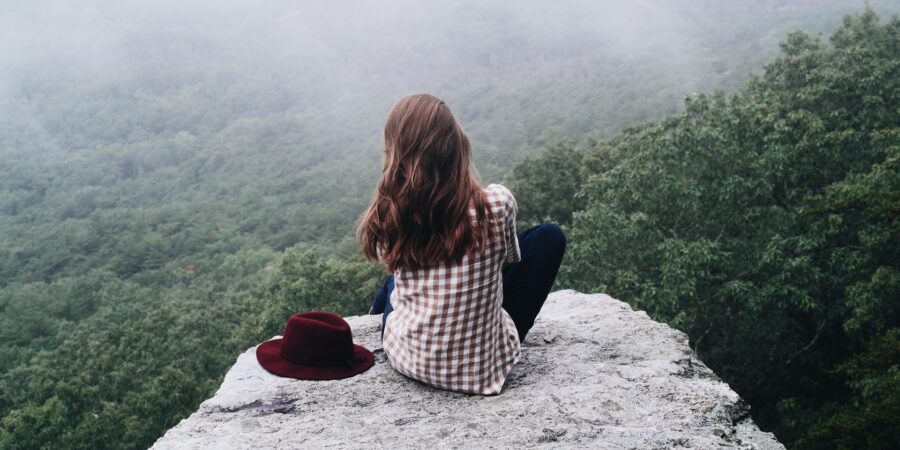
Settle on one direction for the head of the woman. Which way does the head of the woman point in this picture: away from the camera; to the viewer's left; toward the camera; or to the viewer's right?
away from the camera

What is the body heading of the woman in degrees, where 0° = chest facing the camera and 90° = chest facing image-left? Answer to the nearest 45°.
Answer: approximately 180°

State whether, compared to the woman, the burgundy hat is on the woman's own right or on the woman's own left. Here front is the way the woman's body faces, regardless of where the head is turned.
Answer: on the woman's own left
